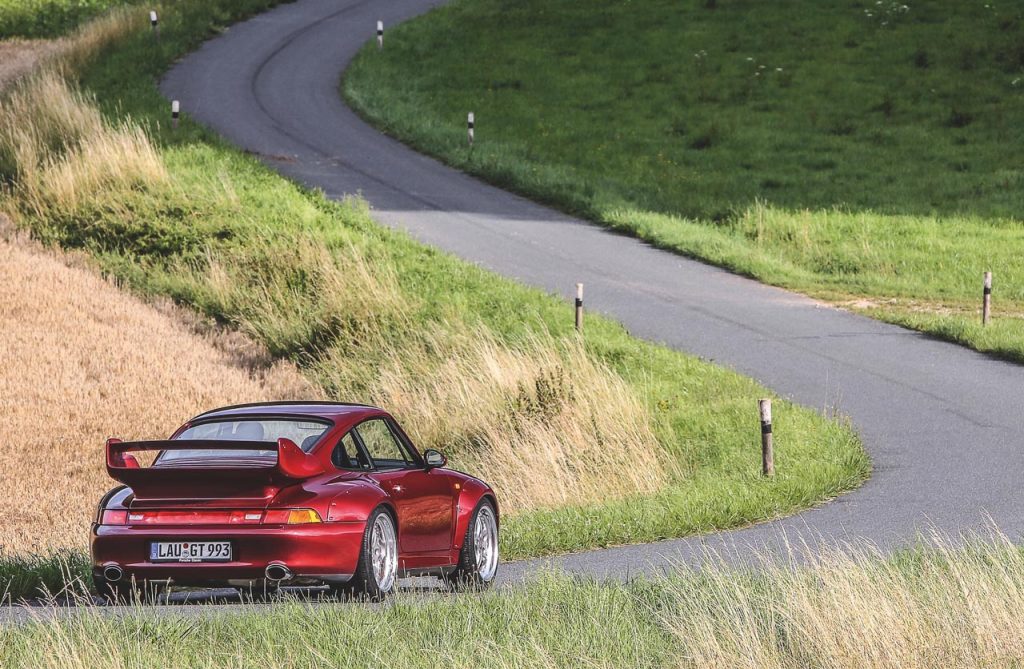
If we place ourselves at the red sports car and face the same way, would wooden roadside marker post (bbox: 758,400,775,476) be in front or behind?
in front

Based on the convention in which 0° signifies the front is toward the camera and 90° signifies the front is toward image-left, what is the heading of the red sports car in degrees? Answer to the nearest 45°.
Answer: approximately 225°
